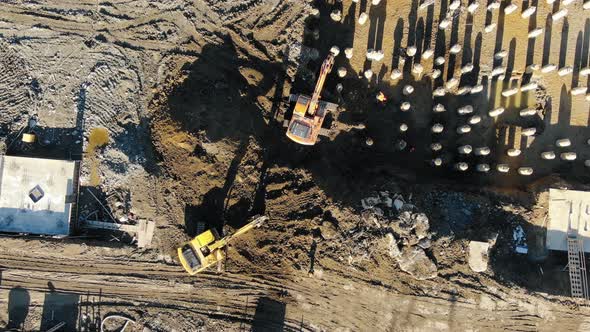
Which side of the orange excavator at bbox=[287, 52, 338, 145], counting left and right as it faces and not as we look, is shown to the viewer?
back

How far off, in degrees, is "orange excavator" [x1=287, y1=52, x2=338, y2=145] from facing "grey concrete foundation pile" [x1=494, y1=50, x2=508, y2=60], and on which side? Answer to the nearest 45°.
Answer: approximately 90° to its right

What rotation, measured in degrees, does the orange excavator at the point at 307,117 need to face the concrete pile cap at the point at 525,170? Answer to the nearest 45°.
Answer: approximately 90° to its right

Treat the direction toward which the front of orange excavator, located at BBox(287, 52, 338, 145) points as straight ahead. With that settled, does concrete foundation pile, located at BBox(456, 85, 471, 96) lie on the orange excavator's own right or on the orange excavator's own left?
on the orange excavator's own right

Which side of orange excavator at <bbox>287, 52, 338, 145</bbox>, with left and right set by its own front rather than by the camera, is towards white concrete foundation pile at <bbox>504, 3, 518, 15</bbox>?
right

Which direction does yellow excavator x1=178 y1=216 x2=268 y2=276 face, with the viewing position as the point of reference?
facing away from the viewer and to the right of the viewer

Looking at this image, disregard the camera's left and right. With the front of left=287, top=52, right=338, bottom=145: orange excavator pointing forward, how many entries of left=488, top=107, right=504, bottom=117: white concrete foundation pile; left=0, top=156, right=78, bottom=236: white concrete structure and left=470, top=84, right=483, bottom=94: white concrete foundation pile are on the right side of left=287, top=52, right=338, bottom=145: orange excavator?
2

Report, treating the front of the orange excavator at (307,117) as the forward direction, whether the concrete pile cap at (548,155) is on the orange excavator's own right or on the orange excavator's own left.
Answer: on the orange excavator's own right

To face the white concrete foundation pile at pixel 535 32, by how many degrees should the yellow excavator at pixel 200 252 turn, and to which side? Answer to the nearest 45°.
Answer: approximately 45° to its right

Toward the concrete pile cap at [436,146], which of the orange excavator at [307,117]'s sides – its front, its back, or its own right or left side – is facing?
right

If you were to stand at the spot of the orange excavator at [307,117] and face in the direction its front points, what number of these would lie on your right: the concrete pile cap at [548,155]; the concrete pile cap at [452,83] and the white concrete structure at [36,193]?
2

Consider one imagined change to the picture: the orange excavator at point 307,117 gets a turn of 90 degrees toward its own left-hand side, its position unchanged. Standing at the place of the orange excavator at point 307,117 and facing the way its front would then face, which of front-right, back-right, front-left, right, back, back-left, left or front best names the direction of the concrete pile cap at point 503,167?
back

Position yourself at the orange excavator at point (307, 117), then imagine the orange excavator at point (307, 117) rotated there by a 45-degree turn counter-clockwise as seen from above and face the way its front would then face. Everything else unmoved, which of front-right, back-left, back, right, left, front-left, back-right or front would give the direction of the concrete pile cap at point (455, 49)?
back-right

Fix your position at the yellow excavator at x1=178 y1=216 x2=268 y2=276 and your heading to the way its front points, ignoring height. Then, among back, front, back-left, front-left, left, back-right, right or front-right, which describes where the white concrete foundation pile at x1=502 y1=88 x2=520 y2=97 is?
front-right
